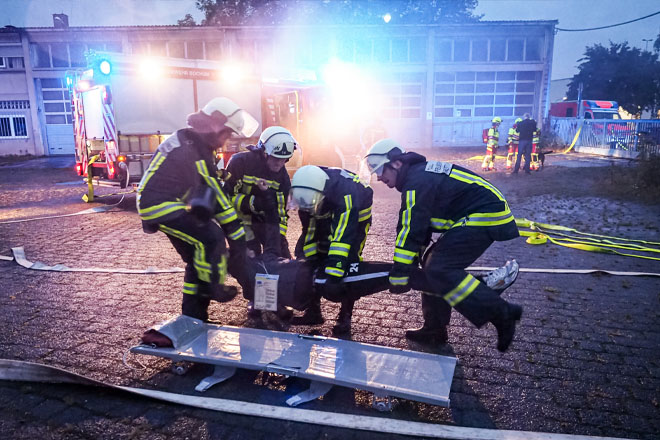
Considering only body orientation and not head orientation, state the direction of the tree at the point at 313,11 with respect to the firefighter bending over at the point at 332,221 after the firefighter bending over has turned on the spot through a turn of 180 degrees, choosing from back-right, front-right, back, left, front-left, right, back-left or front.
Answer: front-left

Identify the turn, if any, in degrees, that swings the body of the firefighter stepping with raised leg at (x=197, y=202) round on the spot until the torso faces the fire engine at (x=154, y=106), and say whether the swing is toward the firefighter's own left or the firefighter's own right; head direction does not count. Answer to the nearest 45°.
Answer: approximately 90° to the firefighter's own left

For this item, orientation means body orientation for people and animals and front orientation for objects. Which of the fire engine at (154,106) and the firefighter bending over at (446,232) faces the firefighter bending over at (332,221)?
the firefighter bending over at (446,232)

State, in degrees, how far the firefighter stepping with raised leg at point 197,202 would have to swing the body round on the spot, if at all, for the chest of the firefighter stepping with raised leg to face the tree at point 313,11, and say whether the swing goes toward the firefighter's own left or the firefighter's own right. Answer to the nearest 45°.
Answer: approximately 90° to the firefighter's own left

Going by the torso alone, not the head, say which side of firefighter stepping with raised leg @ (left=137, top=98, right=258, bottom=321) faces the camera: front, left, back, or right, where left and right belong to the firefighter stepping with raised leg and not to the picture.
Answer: right

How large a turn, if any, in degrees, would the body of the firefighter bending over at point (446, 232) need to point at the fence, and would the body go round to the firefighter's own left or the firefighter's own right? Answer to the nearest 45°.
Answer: approximately 90° to the firefighter's own right

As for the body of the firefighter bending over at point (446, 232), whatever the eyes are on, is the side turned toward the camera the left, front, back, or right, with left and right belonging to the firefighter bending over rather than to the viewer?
left

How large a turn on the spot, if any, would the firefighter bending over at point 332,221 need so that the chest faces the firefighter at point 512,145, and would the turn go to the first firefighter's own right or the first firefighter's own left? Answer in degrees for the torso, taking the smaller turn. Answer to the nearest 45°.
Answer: approximately 180°

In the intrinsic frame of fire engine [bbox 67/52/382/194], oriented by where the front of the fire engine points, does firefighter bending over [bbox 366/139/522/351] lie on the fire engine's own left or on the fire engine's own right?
on the fire engine's own right

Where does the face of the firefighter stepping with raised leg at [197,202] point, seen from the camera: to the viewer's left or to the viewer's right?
to the viewer's right

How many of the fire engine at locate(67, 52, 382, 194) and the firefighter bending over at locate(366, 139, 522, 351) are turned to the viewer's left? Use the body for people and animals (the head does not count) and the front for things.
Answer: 1

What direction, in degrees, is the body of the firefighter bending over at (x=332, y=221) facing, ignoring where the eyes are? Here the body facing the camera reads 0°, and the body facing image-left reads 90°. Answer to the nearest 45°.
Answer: approximately 45°
